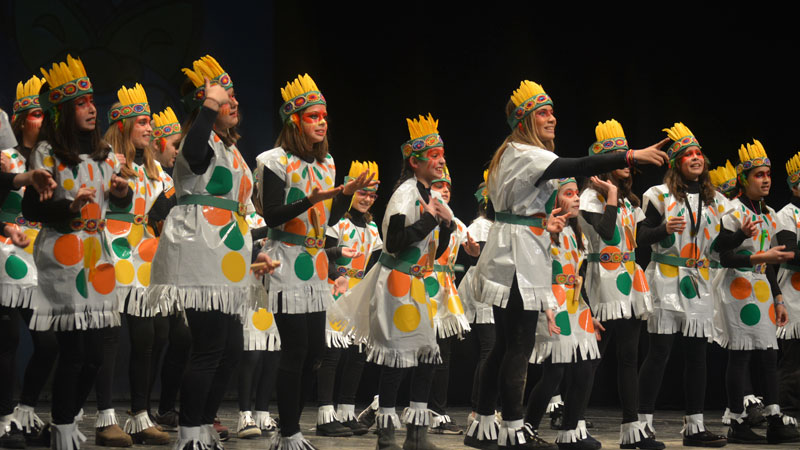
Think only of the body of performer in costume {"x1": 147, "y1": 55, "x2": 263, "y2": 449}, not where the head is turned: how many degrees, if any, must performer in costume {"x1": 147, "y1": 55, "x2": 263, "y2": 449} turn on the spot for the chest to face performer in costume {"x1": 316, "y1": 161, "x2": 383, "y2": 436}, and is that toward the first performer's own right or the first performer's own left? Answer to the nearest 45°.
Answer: approximately 45° to the first performer's own left

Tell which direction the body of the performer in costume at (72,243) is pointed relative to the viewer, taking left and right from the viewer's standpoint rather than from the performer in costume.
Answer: facing the viewer and to the right of the viewer

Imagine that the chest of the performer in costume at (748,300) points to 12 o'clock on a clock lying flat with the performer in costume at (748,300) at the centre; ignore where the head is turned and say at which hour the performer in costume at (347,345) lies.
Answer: the performer in costume at (347,345) is roughly at 4 o'clock from the performer in costume at (748,300).

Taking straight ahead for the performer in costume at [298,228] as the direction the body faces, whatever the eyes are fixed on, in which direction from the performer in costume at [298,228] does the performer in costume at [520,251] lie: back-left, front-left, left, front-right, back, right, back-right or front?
front-left

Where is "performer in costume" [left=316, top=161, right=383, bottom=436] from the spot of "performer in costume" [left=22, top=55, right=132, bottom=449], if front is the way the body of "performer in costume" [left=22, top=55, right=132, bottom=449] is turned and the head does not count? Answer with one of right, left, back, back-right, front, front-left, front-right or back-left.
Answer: left

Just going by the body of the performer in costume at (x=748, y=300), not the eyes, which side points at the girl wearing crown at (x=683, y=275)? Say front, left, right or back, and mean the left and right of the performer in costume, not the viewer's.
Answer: right
